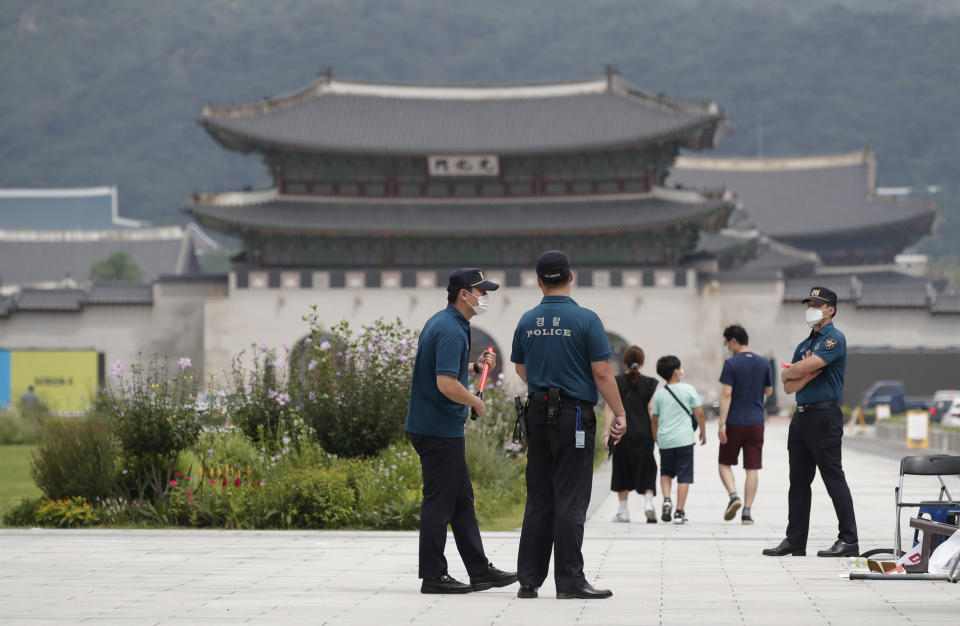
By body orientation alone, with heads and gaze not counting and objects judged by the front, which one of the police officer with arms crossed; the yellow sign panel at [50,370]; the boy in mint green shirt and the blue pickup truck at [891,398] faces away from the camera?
the boy in mint green shirt

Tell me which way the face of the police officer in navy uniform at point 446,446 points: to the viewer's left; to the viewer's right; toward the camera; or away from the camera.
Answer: to the viewer's right

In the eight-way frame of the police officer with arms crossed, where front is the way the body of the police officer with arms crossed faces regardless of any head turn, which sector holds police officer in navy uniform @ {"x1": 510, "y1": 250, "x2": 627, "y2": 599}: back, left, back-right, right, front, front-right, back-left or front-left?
front

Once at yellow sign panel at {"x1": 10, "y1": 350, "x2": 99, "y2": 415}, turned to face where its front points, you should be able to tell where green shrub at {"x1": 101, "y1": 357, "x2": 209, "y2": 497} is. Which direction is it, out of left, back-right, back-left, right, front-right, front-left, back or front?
front

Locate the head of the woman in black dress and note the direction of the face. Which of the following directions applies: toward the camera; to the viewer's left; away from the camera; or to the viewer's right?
away from the camera

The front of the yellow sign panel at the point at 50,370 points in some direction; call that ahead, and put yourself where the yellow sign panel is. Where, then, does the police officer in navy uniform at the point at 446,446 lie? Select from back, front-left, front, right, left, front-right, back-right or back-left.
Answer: front

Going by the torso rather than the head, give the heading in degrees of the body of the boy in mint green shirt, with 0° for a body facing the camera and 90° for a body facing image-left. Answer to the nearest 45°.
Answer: approximately 180°

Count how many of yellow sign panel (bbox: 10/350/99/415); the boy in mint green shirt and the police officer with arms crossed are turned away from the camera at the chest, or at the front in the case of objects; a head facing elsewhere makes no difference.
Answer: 1

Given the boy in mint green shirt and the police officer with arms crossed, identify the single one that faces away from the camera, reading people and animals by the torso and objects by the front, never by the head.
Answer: the boy in mint green shirt

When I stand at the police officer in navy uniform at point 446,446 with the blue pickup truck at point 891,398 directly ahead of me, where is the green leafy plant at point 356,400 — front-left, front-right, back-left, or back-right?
front-left

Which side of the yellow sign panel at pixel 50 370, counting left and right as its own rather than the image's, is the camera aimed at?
front

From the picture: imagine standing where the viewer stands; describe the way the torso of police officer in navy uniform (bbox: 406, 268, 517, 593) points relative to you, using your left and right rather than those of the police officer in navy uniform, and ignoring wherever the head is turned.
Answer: facing to the right of the viewer

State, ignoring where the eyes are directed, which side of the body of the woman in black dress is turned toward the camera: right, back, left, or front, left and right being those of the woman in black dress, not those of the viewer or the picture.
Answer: back
